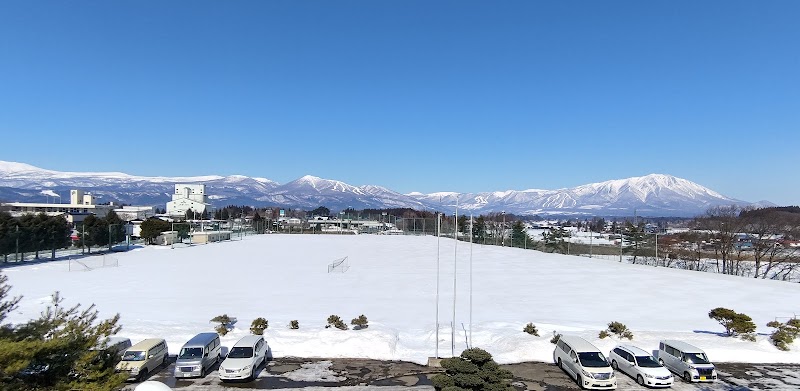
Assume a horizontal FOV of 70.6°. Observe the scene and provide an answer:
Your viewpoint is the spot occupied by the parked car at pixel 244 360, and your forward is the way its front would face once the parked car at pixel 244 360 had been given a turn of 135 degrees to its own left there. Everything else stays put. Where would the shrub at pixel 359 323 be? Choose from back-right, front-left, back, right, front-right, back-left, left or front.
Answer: front-left

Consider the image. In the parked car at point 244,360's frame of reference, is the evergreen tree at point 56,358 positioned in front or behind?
in front

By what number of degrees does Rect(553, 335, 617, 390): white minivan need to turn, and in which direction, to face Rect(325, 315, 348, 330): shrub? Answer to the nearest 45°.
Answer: approximately 135° to its right

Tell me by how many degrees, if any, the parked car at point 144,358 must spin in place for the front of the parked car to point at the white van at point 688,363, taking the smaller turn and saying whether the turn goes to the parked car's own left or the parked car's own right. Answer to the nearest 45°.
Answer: approximately 90° to the parked car's own left

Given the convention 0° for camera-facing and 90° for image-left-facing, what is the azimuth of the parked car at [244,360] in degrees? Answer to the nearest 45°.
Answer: approximately 45°

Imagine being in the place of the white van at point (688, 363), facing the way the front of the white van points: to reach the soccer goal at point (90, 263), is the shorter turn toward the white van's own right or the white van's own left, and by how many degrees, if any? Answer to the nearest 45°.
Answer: approximately 135° to the white van's own right

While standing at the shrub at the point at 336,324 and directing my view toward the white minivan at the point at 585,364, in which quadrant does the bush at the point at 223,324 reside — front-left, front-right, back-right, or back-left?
back-right

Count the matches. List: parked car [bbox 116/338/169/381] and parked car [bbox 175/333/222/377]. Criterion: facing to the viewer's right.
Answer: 0

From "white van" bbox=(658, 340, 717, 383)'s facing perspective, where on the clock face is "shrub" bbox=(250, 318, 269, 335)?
The shrub is roughly at 4 o'clock from the white van.

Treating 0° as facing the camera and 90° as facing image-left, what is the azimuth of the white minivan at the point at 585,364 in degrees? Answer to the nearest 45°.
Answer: approximately 315°

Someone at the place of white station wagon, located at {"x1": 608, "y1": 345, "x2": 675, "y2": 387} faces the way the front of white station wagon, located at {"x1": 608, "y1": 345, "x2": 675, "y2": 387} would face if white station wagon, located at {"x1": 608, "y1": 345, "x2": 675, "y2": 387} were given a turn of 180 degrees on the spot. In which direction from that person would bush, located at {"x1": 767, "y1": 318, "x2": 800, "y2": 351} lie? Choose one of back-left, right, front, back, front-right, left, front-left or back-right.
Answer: right
